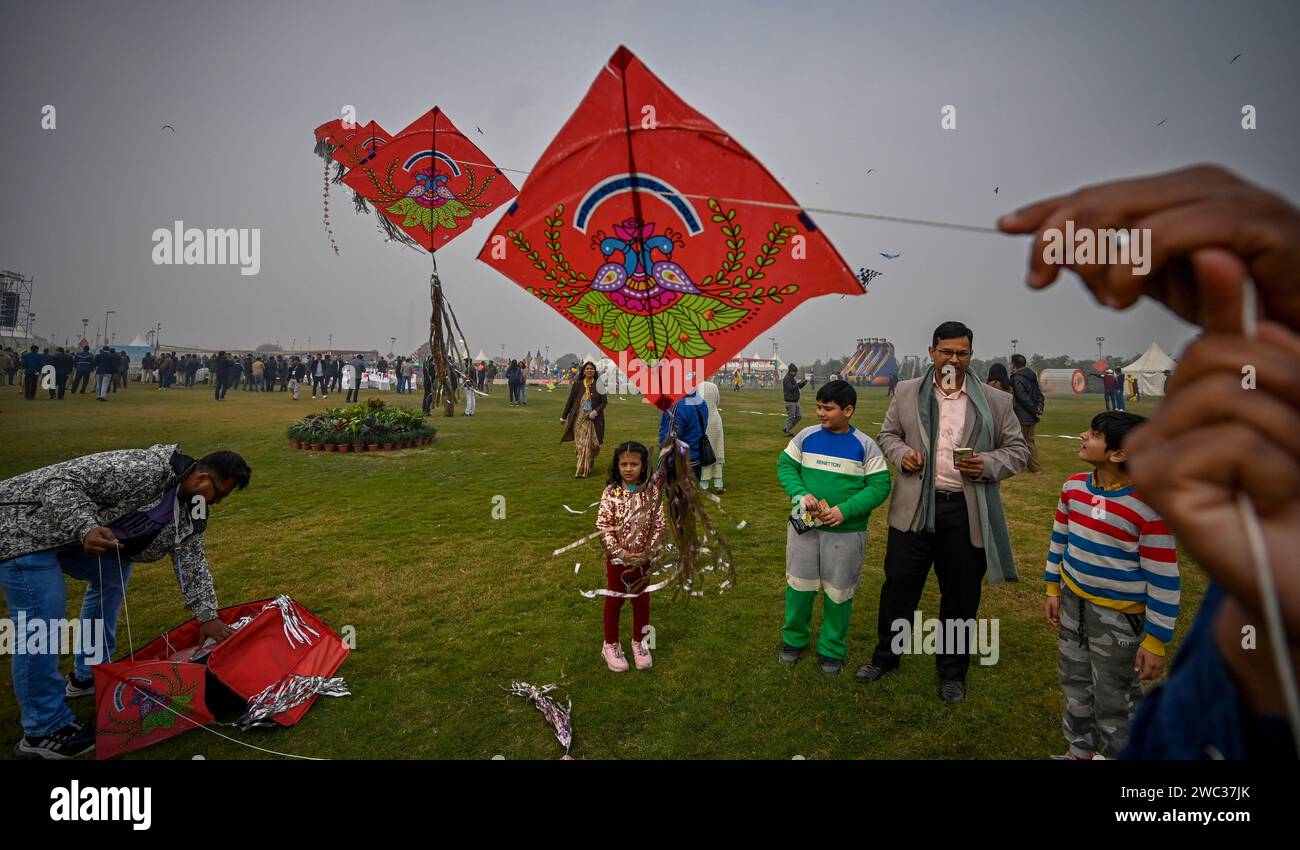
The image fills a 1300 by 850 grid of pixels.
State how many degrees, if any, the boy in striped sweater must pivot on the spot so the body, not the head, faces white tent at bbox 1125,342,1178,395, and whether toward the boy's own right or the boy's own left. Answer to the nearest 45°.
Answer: approximately 135° to the boy's own right

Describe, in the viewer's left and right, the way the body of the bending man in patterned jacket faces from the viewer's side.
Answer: facing to the right of the viewer

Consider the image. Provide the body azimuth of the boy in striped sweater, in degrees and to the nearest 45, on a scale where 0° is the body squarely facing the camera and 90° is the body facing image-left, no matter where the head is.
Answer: approximately 45°

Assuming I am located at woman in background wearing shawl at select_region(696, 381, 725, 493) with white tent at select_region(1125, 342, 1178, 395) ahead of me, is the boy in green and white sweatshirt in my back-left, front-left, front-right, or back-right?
back-right

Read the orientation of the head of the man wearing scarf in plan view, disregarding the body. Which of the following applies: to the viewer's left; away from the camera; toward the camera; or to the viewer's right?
toward the camera

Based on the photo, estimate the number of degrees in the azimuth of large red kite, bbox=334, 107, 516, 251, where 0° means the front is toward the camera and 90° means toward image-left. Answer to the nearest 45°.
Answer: approximately 0°

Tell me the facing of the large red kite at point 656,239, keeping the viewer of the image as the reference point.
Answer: facing the viewer

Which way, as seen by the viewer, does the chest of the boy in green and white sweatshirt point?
toward the camera

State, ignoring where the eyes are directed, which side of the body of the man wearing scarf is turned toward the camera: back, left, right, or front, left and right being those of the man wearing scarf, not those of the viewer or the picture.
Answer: front

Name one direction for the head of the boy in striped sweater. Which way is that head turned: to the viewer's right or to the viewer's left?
to the viewer's left
